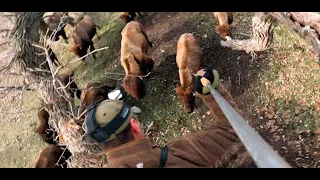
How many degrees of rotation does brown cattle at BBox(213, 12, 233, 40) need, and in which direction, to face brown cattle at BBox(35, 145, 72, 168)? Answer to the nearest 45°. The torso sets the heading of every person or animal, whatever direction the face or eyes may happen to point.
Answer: approximately 45° to its right

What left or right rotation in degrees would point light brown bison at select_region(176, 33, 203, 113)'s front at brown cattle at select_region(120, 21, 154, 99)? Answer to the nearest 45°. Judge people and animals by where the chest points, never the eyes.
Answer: approximately 135° to its right

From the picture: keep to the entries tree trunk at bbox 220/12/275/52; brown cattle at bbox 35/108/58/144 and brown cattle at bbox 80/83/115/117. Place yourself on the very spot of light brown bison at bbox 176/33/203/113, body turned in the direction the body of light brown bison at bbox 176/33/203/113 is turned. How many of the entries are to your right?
2

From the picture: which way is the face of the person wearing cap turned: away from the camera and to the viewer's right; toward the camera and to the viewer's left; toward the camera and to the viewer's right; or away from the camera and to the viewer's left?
away from the camera and to the viewer's right

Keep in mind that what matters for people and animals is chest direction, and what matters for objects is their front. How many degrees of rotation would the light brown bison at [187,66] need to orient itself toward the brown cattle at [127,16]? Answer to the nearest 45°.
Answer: approximately 135° to its right

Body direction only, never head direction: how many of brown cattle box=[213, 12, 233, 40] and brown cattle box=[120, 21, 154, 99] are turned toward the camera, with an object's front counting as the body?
2

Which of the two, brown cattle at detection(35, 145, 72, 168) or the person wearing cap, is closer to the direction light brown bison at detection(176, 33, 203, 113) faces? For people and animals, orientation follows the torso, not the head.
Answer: the person wearing cap

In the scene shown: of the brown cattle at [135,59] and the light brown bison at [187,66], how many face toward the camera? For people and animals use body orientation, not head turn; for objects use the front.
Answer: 2

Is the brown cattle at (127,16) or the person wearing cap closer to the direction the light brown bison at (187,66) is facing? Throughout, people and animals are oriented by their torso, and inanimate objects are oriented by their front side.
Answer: the person wearing cap

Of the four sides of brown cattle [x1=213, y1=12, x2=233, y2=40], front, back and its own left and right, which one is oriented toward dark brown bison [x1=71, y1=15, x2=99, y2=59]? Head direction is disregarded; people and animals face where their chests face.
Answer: right

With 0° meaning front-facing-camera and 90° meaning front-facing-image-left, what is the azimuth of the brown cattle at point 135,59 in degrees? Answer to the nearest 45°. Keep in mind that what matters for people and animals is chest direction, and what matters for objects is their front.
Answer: approximately 0°
